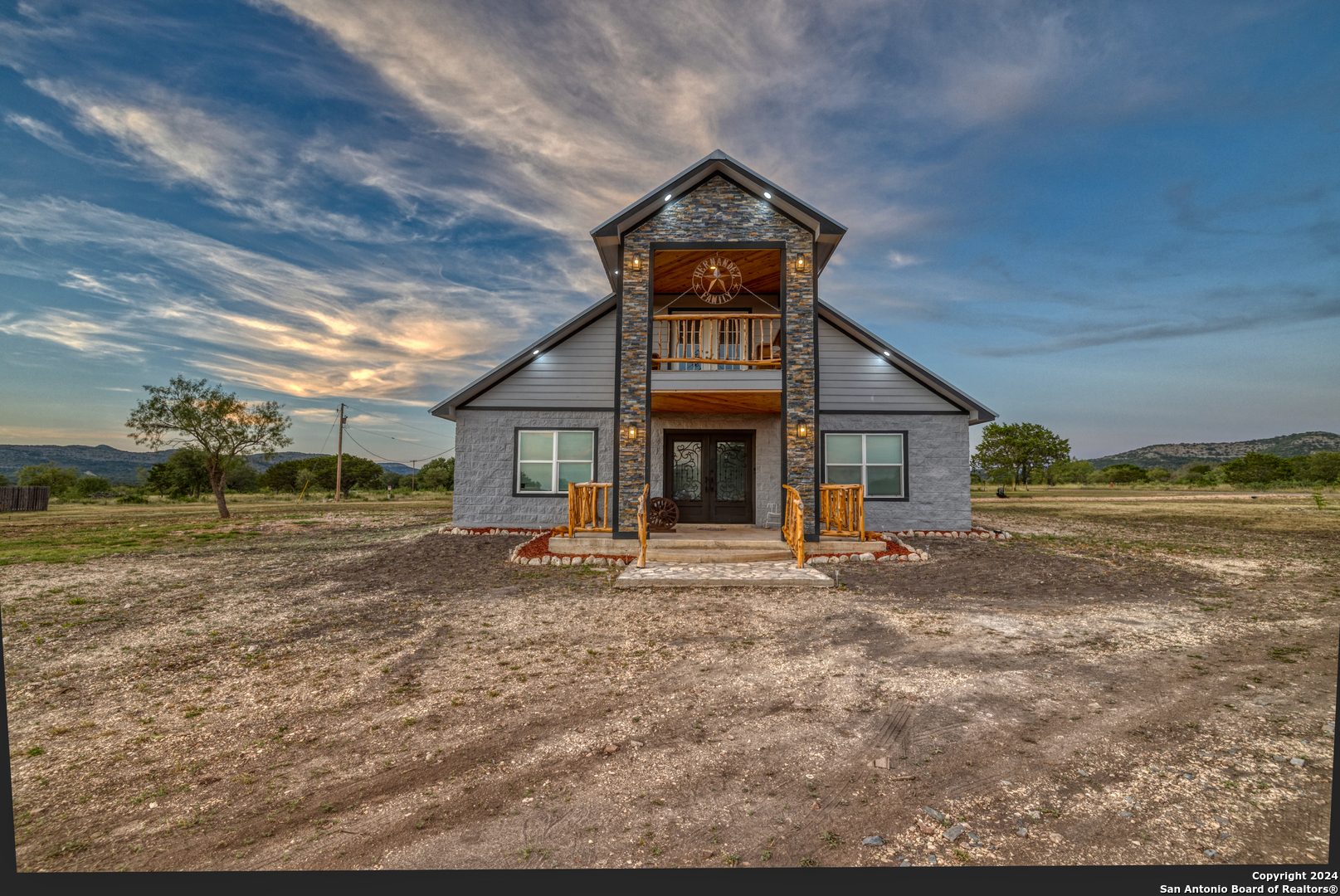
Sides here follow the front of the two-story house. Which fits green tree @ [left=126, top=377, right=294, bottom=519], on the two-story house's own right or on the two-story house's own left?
on the two-story house's own right

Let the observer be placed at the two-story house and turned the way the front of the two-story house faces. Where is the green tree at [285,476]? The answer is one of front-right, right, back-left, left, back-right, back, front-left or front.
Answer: back-right

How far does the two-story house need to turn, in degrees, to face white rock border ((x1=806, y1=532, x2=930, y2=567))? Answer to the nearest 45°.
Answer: approximately 45° to its left

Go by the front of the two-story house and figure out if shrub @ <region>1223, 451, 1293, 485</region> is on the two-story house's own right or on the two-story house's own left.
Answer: on the two-story house's own left

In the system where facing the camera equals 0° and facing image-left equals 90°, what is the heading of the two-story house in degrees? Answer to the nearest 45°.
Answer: approximately 0°

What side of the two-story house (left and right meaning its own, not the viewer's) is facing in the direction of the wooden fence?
right

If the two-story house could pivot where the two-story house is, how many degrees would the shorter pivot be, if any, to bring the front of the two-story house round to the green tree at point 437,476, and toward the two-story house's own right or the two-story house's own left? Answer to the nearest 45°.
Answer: approximately 135° to the two-story house's own right

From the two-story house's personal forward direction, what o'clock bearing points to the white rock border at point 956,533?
The white rock border is roughly at 9 o'clock from the two-story house.

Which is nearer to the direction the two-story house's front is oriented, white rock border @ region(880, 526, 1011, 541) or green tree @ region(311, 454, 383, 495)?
the white rock border

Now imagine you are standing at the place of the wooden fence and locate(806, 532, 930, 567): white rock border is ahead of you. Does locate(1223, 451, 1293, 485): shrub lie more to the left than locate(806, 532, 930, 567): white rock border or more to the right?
left

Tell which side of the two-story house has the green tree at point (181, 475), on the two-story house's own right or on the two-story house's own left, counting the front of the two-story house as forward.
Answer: on the two-story house's own right
